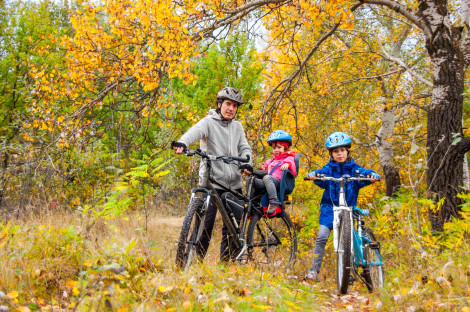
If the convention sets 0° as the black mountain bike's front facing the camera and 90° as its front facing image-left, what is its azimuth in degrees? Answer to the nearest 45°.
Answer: approximately 45°

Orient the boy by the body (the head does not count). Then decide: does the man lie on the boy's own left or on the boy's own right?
on the boy's own right

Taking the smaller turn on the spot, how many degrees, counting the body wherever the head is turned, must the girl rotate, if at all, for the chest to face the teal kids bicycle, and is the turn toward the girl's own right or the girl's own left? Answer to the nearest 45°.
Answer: approximately 90° to the girl's own left

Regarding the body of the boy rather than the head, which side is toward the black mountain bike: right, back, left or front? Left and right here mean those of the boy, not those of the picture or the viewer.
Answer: right

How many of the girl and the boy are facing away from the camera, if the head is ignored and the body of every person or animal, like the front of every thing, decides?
0

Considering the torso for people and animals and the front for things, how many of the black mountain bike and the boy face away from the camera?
0

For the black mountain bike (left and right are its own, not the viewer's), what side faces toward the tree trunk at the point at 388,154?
back

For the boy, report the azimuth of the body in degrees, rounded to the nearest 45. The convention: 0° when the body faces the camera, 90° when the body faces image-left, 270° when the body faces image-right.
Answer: approximately 0°

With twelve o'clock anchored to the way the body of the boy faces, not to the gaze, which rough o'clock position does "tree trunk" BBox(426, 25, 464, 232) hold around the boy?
The tree trunk is roughly at 8 o'clock from the boy.
